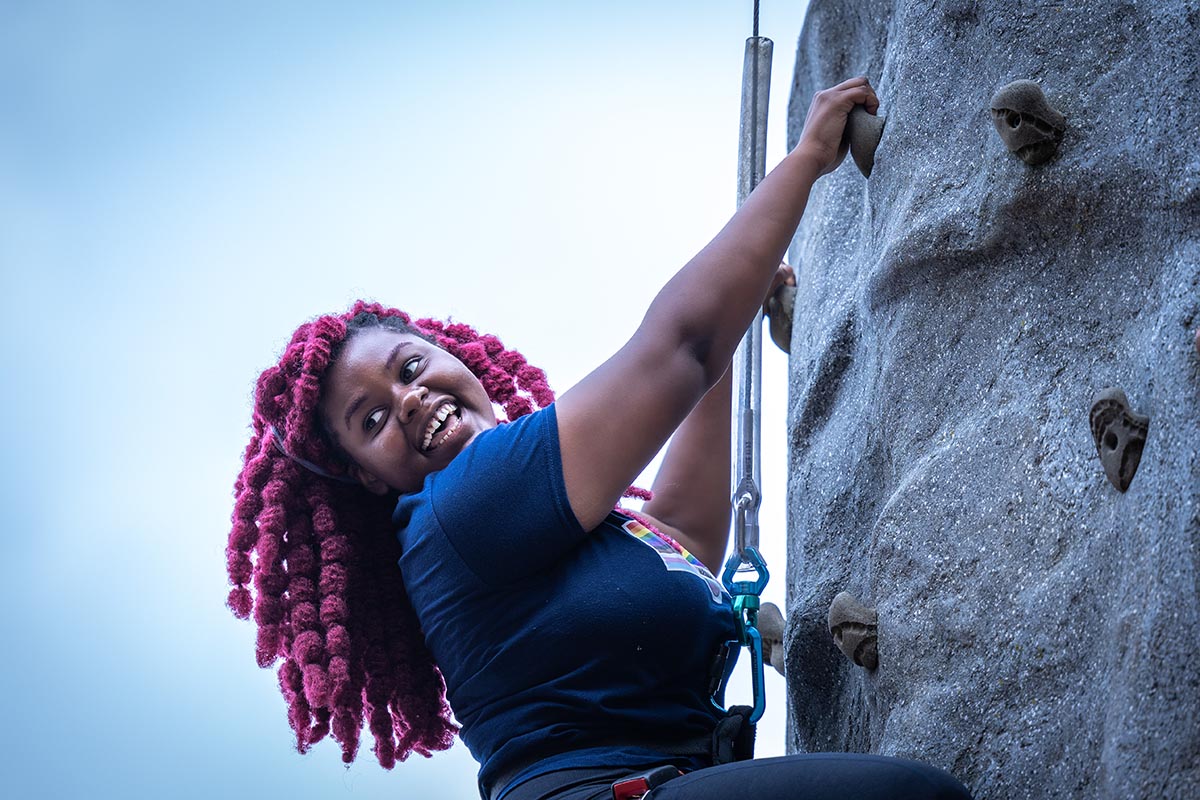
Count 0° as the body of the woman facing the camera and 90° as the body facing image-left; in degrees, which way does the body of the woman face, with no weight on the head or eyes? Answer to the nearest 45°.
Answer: approximately 270°
